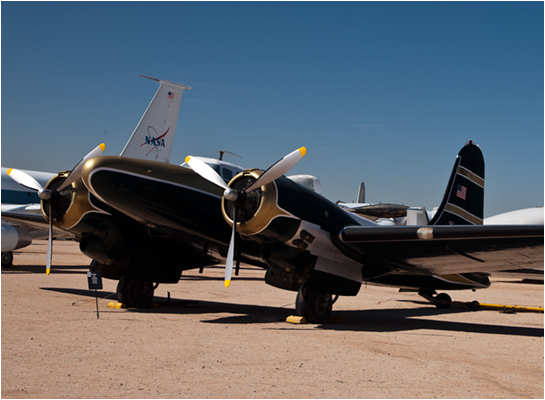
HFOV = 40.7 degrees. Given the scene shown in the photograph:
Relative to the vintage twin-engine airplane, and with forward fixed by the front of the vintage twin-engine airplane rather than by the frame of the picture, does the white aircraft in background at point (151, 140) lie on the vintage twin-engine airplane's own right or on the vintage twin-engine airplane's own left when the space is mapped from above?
on the vintage twin-engine airplane's own right

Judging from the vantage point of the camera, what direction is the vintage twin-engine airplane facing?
facing the viewer and to the left of the viewer
